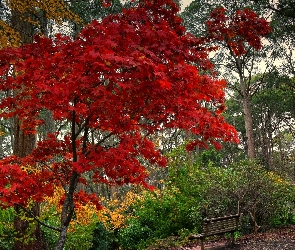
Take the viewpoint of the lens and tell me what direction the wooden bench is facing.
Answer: facing away from the viewer and to the left of the viewer

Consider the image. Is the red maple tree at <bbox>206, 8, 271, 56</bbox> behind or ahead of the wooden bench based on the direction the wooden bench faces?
behind
